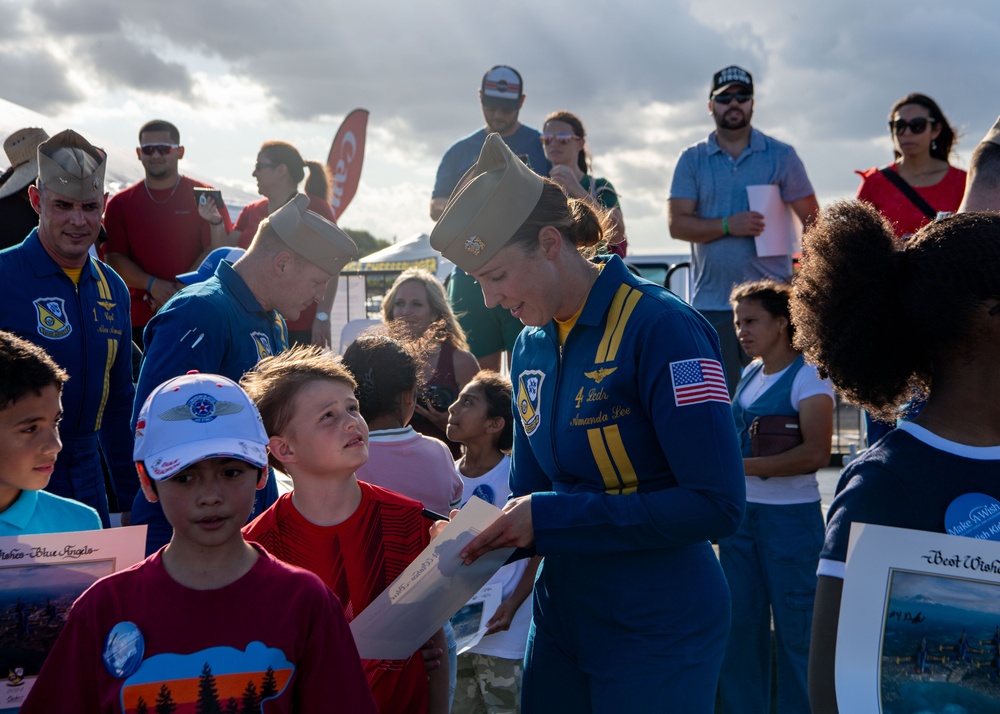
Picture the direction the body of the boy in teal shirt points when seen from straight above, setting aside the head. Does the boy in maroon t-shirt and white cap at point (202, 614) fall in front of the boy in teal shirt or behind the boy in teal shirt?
in front

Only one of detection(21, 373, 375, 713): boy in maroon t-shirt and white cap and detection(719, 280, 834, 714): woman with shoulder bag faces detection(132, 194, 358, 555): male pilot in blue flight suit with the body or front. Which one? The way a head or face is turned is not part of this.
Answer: the woman with shoulder bag

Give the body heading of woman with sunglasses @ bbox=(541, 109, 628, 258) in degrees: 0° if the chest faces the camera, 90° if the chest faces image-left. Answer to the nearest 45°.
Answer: approximately 45°

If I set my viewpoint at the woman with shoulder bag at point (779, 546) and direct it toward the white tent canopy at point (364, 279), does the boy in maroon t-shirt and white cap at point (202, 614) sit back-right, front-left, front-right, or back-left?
back-left

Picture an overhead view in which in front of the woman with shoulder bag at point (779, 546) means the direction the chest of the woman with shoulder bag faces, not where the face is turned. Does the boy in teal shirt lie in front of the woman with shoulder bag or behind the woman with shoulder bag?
in front

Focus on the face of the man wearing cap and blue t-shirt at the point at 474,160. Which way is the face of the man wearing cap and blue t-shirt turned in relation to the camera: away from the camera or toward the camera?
toward the camera

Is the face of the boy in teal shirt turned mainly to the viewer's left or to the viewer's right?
to the viewer's right

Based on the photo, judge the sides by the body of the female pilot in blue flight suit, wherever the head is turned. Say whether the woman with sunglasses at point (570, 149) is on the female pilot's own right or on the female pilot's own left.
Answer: on the female pilot's own right

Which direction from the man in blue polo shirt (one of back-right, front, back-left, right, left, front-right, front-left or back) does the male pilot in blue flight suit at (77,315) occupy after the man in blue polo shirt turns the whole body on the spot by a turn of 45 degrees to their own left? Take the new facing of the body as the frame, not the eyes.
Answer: right

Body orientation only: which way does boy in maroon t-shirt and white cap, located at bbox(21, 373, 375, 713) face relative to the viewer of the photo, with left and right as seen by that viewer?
facing the viewer

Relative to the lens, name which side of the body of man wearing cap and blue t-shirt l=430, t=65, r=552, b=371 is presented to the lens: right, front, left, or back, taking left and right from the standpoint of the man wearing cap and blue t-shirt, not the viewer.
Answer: front

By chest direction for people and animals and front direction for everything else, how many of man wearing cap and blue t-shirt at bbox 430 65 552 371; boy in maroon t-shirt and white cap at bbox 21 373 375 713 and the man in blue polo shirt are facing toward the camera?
3

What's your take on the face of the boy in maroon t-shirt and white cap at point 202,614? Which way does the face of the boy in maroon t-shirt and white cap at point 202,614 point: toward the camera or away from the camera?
toward the camera
